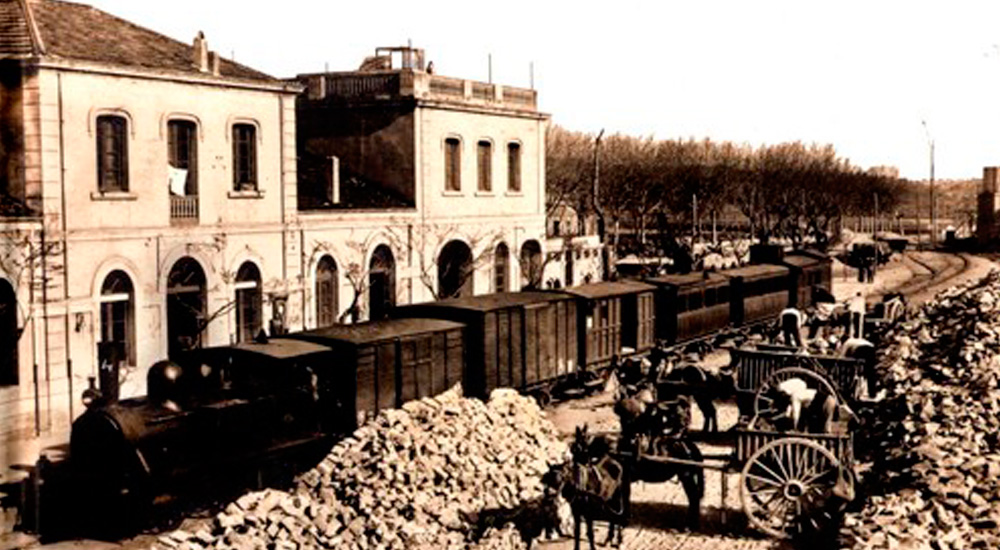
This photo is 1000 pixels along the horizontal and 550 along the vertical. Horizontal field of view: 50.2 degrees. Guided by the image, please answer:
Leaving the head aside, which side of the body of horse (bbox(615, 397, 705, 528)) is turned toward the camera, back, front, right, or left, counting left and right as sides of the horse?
left

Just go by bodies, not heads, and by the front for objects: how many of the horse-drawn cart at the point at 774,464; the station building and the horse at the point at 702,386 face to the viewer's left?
2

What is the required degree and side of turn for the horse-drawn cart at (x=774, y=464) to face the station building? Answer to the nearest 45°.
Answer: approximately 45° to its right

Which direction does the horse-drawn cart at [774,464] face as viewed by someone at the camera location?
facing to the left of the viewer

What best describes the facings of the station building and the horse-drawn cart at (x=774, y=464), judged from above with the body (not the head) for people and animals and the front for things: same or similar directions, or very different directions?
very different directions

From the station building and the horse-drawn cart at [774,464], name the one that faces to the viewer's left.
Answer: the horse-drawn cart

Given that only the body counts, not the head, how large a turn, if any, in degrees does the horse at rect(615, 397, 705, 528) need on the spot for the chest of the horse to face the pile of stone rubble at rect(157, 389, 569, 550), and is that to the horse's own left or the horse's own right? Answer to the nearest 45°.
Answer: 0° — it already faces it

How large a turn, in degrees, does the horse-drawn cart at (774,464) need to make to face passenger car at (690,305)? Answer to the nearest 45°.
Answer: approximately 90° to its right

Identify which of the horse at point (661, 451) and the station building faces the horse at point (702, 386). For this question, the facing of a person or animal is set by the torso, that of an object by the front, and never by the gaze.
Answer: the station building

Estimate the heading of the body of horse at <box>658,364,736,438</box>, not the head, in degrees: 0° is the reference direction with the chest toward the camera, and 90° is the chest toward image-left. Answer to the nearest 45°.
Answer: approximately 90°

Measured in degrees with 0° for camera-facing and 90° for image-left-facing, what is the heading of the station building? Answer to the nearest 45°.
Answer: approximately 315°

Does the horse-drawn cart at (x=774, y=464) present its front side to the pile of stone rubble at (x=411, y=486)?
yes
